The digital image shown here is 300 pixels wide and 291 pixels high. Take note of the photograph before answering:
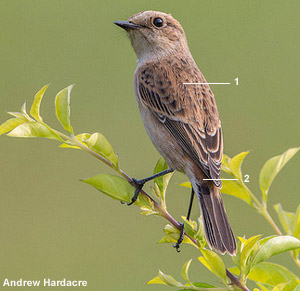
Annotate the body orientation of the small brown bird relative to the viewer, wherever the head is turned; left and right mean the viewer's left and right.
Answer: facing away from the viewer and to the left of the viewer
